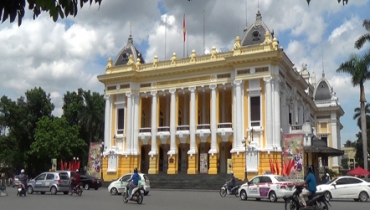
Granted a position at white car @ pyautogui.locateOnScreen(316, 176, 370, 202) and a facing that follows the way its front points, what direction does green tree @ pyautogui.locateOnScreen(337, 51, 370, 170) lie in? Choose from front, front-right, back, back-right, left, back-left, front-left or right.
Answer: right

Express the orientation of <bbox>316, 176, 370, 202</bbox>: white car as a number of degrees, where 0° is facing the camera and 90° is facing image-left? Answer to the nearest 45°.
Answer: approximately 90°

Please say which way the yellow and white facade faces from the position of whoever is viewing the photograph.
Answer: facing the viewer and to the left of the viewer

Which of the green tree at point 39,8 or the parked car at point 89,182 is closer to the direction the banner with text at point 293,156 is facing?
the green tree

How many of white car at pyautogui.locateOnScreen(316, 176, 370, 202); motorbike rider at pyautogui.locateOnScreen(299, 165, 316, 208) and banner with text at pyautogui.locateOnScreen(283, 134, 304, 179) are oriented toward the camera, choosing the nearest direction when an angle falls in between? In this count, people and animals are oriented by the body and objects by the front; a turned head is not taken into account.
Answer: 1

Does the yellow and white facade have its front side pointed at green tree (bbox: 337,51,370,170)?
no

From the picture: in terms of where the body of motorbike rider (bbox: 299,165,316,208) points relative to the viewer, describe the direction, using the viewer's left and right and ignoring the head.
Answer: facing to the left of the viewer

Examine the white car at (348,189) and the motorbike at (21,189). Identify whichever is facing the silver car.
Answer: the white car

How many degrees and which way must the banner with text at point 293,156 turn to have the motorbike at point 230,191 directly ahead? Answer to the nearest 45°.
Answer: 0° — it already faces it

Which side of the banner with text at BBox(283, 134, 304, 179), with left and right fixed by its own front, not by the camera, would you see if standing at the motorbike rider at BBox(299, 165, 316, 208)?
front

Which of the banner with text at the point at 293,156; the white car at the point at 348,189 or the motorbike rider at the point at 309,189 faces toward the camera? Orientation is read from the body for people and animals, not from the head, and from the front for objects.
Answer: the banner with text

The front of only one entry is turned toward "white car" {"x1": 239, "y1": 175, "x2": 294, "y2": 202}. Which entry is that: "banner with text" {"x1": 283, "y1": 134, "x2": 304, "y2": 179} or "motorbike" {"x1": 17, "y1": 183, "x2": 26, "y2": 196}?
the banner with text

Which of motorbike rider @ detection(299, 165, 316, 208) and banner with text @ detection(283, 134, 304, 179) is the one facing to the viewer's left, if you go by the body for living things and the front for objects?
the motorbike rider

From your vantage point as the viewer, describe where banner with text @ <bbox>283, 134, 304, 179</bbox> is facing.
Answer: facing the viewer

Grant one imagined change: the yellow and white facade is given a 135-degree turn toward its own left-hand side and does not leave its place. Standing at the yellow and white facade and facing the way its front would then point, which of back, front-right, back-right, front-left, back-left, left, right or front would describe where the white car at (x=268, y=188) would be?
right

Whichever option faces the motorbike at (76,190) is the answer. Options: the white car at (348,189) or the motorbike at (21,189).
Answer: the white car

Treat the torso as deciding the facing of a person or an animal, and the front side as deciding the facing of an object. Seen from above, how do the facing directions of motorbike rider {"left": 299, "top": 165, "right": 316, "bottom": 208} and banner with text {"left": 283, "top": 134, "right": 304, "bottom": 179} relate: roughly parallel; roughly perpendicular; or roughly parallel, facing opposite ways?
roughly perpendicular

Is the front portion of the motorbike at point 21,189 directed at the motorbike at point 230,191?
no
